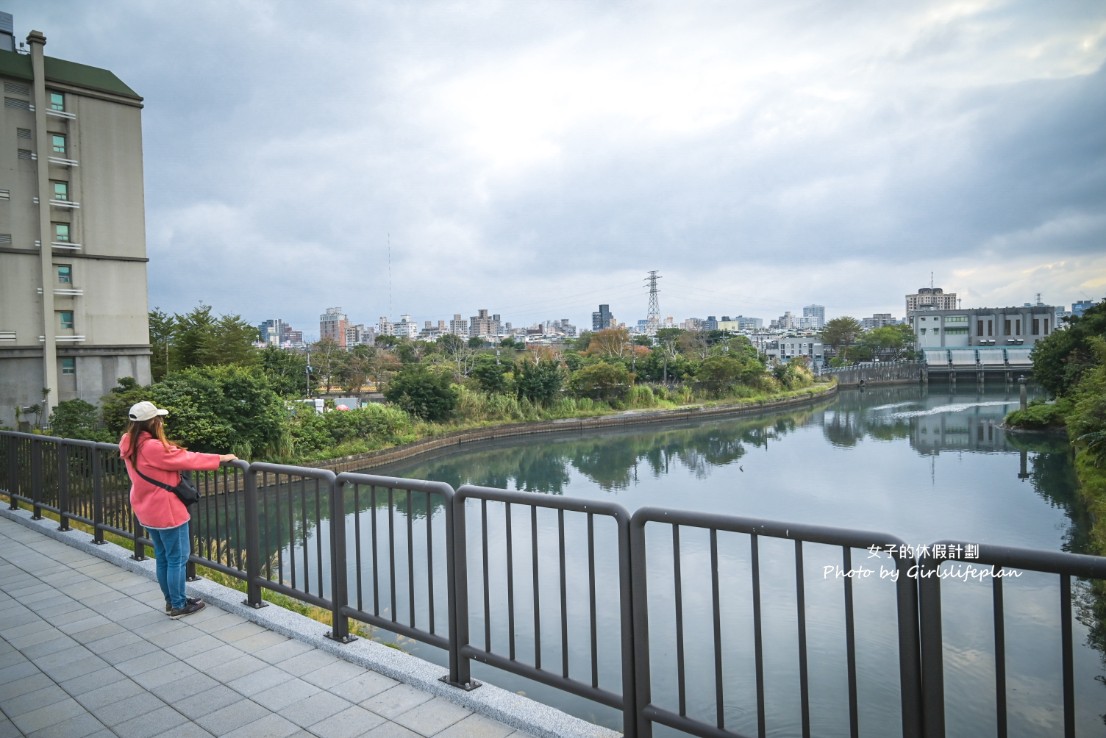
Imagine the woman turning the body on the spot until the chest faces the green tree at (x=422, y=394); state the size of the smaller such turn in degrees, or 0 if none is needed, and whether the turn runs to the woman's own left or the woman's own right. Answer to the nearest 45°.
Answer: approximately 45° to the woman's own left

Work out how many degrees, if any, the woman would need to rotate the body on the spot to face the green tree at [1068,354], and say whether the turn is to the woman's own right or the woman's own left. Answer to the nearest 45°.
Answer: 0° — they already face it

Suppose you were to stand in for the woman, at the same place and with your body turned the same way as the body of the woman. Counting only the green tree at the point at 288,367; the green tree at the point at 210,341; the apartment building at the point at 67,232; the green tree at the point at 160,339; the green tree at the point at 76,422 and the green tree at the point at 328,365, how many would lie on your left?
6

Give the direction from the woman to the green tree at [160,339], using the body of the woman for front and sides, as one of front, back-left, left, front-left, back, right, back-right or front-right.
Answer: left

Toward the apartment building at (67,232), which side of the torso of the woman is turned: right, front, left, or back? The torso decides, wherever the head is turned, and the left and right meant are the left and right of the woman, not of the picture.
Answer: left

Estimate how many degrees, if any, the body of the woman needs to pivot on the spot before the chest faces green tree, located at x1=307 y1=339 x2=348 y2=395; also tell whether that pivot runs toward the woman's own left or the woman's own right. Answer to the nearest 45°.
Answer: approximately 90° to the woman's own left

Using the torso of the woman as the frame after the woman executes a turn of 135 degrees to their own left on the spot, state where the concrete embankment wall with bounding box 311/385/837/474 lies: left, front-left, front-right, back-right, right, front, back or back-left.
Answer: right

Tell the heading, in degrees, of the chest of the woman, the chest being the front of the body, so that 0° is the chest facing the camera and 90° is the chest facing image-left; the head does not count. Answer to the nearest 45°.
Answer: approximately 270°

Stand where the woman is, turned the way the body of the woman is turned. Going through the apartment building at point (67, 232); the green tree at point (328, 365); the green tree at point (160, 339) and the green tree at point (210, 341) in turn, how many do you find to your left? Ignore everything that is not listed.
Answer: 4

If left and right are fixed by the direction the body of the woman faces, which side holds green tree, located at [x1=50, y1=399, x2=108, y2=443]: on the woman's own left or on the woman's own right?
on the woman's own left

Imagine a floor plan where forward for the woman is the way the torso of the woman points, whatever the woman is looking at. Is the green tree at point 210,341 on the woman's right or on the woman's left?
on the woman's left

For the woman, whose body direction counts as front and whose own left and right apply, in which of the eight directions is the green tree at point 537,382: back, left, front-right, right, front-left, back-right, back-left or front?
front-left

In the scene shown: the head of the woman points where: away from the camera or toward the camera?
away from the camera

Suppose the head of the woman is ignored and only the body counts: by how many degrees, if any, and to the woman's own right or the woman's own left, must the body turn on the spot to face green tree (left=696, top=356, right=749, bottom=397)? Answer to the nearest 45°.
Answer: approximately 45° to the woman's own left
